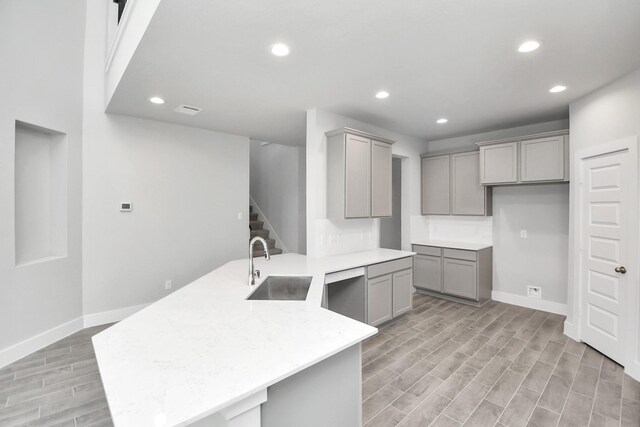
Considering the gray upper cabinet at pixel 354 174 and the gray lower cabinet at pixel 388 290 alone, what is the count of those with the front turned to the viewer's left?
0

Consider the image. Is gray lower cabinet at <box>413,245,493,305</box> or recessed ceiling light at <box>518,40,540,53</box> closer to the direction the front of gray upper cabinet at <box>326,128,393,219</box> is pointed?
the recessed ceiling light

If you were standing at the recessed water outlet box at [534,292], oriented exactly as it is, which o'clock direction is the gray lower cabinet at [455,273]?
The gray lower cabinet is roughly at 2 o'clock from the recessed water outlet box.

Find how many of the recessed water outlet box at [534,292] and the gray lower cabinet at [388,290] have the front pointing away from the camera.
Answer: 0

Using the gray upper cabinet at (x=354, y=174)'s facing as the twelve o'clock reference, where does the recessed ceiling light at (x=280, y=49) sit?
The recessed ceiling light is roughly at 2 o'clock from the gray upper cabinet.

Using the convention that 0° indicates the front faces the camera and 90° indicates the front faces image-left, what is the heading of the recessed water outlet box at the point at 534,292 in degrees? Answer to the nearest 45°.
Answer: approximately 0°

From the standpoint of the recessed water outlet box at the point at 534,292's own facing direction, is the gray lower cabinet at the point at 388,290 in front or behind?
in front

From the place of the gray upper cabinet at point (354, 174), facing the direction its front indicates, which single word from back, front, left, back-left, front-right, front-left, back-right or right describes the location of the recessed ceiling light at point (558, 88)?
front-left

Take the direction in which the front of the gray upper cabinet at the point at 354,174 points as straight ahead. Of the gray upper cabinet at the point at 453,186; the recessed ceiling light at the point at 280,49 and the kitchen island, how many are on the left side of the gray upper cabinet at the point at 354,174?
1

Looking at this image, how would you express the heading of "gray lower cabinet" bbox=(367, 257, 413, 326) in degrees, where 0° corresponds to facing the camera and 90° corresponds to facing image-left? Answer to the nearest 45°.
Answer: approximately 315°

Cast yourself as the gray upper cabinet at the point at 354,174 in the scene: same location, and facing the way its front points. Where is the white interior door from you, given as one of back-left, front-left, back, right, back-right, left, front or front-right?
front-left
